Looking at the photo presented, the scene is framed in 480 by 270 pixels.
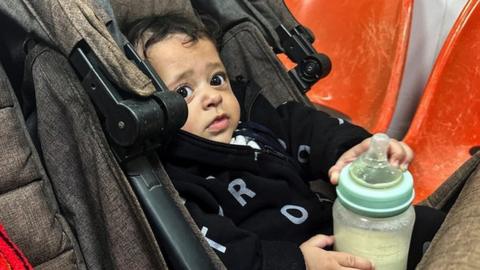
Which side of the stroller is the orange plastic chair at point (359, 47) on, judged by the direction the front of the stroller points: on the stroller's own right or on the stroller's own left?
on the stroller's own left

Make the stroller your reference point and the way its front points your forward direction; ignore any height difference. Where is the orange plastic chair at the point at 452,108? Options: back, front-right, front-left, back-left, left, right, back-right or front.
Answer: left

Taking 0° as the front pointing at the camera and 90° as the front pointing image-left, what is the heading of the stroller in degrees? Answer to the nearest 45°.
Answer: approximately 315°
